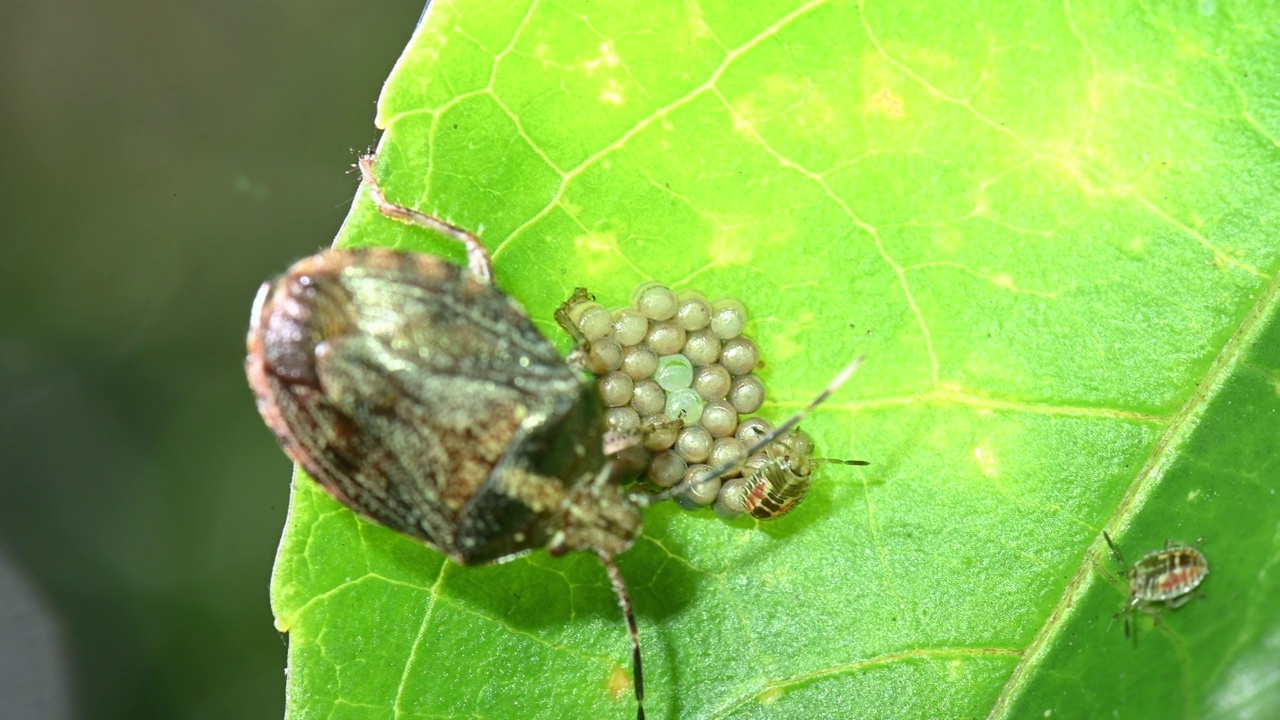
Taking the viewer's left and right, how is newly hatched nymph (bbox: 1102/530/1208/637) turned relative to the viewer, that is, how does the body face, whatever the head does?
facing to the left of the viewer

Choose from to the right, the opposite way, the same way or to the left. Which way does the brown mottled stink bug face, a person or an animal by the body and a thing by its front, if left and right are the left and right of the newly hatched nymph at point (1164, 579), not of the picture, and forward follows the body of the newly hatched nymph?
the opposite way

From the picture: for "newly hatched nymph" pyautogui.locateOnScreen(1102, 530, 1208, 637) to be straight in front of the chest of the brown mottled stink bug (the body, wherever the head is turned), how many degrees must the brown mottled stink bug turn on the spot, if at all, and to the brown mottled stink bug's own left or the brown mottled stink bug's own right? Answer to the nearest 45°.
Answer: approximately 45° to the brown mottled stink bug's own left

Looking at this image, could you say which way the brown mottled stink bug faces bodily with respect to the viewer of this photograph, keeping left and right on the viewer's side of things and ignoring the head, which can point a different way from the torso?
facing the viewer and to the right of the viewer

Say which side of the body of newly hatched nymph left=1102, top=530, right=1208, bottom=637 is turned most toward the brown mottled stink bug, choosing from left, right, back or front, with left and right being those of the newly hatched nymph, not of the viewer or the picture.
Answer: front

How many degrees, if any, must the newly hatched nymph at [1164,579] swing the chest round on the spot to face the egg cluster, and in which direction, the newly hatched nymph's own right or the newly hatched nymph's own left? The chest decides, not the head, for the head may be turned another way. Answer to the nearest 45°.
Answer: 0° — it already faces it

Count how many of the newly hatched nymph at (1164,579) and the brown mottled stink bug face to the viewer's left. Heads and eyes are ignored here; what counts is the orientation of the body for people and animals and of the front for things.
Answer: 1

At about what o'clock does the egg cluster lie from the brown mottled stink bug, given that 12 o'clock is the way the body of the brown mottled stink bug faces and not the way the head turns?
The egg cluster is roughly at 10 o'clock from the brown mottled stink bug.
